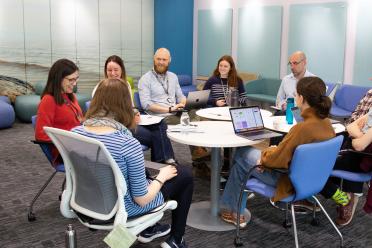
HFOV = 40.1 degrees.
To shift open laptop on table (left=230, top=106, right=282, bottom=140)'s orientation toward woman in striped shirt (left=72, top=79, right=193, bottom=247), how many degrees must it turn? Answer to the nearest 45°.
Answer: approximately 90° to its right

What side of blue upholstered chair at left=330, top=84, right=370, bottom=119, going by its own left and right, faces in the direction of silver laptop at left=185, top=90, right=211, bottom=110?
front

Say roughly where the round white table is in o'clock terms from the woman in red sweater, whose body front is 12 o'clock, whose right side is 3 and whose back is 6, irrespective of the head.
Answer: The round white table is roughly at 11 o'clock from the woman in red sweater.

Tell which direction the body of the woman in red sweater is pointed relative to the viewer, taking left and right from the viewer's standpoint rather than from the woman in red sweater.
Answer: facing the viewer and to the right of the viewer

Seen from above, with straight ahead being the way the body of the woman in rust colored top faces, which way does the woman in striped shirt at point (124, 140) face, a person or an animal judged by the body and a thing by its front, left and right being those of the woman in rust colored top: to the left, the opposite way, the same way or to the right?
to the right

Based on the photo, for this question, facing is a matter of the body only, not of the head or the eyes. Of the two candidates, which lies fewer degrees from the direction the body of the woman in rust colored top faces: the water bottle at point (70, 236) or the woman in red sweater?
the woman in red sweater

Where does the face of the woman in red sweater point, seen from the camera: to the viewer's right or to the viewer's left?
to the viewer's right

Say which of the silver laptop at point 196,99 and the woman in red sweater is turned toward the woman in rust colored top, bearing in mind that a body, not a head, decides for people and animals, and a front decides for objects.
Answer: the woman in red sweater

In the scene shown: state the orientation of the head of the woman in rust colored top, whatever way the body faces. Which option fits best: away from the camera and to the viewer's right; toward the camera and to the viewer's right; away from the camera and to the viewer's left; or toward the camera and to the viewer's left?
away from the camera and to the viewer's left

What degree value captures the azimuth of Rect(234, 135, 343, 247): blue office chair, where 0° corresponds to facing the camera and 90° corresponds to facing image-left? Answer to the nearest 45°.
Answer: approximately 135°

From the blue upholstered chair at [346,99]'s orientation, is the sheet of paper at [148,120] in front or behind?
in front

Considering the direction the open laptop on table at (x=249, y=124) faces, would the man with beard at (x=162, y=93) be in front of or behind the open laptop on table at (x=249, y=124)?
behind

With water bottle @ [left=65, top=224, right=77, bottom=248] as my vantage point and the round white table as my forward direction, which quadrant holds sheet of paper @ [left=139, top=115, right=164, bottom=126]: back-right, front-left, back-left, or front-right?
front-left

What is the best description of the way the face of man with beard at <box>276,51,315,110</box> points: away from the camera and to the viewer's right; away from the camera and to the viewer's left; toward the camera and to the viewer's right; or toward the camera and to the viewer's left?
toward the camera and to the viewer's left

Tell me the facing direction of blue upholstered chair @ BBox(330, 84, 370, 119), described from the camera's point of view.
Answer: facing the viewer and to the left of the viewer

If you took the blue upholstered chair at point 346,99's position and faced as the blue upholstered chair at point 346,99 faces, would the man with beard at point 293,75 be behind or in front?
in front

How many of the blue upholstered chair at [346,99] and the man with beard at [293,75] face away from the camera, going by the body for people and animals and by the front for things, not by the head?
0

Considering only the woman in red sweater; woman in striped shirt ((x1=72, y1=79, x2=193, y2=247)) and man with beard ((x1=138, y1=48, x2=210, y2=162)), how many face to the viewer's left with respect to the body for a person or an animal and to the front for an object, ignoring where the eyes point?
0
